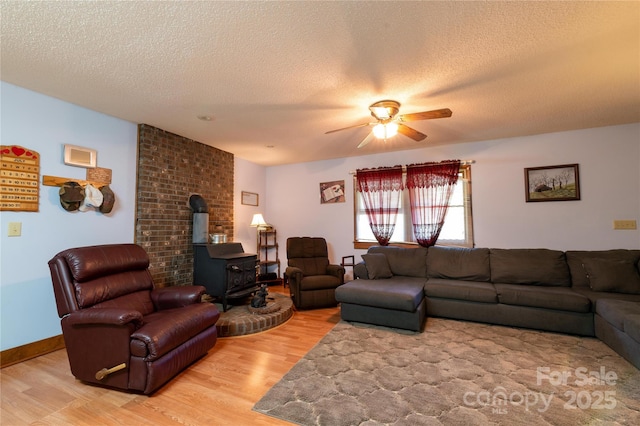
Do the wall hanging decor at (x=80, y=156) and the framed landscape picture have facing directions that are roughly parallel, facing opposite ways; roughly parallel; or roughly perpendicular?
roughly perpendicular

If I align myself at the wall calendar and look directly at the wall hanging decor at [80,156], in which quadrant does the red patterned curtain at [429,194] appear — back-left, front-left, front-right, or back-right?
front-right

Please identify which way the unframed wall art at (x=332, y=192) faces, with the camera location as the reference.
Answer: facing the viewer

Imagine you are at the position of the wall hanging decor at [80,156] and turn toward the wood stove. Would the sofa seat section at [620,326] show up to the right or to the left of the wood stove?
right

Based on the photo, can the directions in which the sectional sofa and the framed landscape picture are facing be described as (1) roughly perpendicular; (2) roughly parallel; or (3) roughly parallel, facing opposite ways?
roughly parallel

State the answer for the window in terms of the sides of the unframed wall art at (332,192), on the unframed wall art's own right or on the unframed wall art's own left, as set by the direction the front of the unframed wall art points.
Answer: on the unframed wall art's own left

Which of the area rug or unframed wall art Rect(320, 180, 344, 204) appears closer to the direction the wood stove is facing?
the area rug

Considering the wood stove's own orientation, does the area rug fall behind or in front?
in front

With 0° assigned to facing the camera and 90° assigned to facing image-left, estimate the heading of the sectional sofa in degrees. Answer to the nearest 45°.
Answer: approximately 0°

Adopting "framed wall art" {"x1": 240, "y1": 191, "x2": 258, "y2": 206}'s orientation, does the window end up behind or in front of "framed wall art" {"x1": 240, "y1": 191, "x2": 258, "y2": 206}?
in front

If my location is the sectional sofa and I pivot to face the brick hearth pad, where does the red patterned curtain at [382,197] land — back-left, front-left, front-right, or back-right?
front-right

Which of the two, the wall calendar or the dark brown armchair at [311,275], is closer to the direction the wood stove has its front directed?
the dark brown armchair
